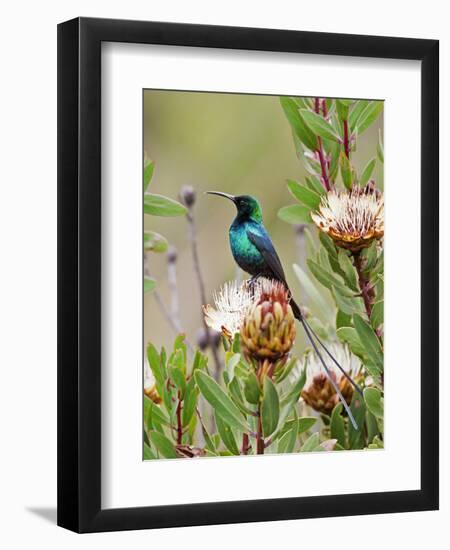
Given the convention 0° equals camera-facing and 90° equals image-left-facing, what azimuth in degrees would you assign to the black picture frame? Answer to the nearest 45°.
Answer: approximately 315°
